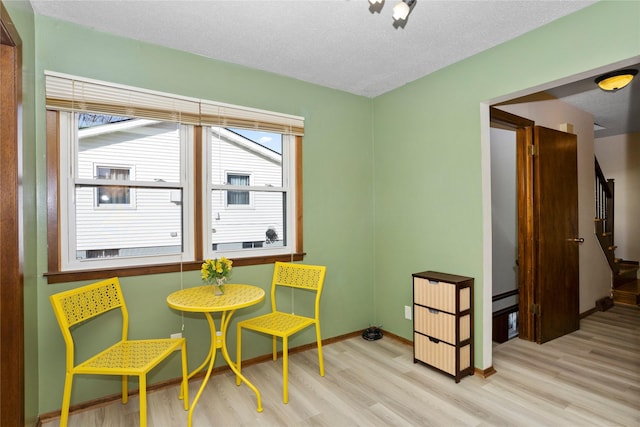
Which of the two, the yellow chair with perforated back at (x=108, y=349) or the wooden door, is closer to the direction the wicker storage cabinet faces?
the yellow chair with perforated back

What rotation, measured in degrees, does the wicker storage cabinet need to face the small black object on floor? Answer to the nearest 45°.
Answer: approximately 90° to its right

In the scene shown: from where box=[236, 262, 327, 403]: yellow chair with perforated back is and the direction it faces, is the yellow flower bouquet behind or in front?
in front

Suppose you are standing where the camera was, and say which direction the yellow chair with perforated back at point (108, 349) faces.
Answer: facing the viewer and to the right of the viewer

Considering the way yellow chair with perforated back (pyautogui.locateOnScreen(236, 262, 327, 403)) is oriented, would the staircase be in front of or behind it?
behind

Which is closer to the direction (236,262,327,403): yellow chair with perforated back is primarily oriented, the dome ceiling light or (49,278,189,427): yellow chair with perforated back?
the yellow chair with perforated back

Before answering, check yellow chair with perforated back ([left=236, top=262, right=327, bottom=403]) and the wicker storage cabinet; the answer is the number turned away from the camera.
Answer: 0

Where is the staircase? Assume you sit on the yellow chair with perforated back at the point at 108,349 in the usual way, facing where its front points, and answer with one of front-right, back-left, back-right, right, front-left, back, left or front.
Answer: front-left

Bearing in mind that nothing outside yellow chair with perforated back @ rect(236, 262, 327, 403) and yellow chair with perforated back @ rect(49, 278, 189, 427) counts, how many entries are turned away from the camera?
0

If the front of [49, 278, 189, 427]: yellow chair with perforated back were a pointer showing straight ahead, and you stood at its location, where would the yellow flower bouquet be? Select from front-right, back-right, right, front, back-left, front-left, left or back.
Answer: front-left

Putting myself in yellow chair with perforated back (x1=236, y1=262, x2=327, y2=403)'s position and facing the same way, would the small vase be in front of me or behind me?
in front

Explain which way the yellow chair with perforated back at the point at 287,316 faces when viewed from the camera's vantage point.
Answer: facing the viewer and to the left of the viewer

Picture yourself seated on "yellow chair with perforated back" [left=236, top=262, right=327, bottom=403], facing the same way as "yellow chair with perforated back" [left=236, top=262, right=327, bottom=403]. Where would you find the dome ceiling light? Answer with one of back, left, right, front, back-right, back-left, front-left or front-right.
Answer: back-left

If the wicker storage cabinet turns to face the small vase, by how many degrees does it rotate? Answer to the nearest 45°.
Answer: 0° — it already faces it

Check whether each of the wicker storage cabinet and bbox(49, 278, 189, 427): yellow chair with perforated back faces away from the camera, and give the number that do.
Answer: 0
